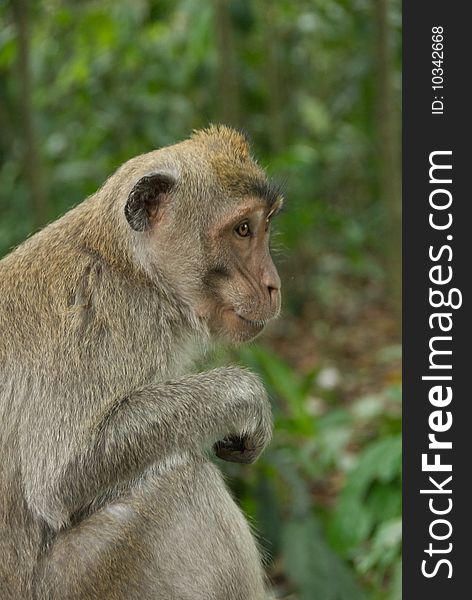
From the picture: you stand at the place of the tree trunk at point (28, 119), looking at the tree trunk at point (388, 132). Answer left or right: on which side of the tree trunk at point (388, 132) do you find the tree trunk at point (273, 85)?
left

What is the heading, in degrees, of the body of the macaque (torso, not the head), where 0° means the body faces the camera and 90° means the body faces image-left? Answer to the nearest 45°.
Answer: approximately 270°
